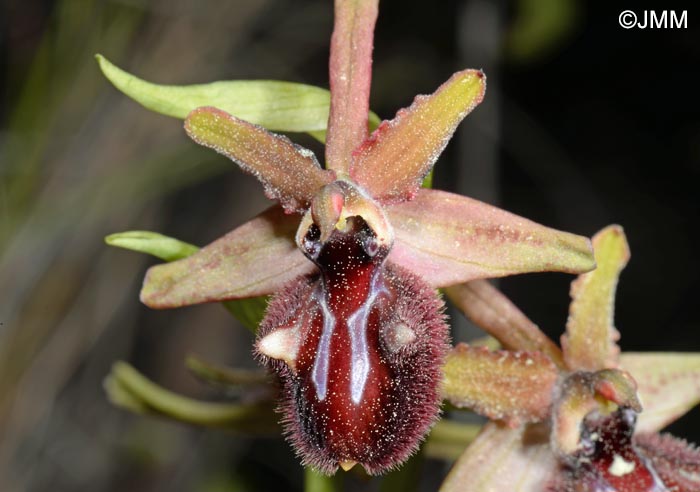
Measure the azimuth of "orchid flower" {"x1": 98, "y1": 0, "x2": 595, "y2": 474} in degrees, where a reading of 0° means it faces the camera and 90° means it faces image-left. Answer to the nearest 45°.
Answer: approximately 0°

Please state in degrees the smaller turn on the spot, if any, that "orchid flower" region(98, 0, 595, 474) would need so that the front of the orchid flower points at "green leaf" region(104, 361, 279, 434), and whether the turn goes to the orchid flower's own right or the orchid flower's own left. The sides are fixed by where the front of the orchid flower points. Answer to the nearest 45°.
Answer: approximately 135° to the orchid flower's own right

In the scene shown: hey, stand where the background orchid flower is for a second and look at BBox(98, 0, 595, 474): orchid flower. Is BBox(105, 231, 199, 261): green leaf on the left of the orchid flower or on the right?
right

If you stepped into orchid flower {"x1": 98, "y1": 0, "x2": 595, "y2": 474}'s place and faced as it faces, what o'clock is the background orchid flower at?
The background orchid flower is roughly at 8 o'clock from the orchid flower.

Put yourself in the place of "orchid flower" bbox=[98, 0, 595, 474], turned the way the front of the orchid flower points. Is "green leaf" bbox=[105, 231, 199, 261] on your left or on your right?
on your right
